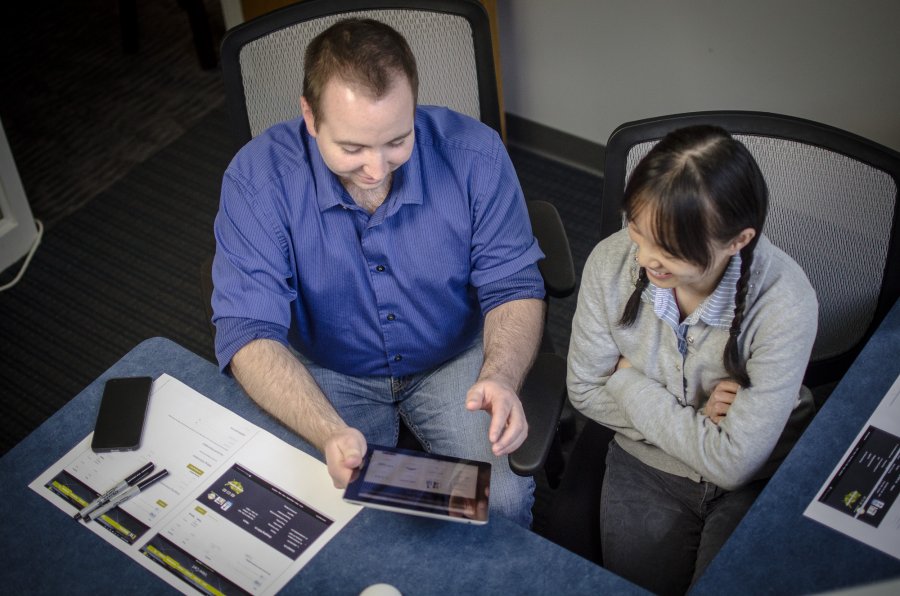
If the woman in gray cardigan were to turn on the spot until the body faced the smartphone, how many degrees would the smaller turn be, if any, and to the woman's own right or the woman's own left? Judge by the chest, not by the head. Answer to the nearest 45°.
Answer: approximately 45° to the woman's own right

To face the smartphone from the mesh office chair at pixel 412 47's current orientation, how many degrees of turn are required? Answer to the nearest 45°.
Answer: approximately 45° to its right

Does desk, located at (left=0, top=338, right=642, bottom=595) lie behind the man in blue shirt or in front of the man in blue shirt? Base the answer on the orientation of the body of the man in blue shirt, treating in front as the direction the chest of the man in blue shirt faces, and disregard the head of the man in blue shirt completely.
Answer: in front

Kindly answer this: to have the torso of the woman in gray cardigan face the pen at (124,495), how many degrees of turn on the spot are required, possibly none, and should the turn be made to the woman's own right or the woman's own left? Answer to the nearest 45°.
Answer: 0° — they already face it

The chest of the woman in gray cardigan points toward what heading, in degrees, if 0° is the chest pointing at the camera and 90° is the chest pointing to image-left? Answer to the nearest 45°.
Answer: approximately 45°

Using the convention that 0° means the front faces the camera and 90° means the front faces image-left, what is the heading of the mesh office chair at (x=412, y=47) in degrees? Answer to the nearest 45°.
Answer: approximately 0°

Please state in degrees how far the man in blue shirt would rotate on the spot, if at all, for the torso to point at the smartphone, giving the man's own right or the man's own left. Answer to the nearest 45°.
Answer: approximately 45° to the man's own right

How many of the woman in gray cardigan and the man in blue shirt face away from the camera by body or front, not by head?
0

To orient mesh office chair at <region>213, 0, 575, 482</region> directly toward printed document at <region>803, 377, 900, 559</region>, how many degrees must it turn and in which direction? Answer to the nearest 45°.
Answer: approximately 45° to its left

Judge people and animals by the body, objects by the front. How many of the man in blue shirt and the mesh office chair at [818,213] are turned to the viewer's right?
0

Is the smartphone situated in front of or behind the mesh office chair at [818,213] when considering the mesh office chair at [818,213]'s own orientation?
in front
